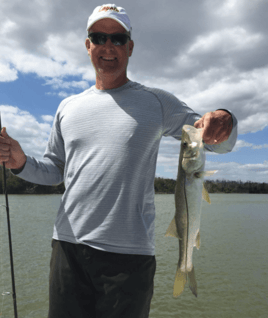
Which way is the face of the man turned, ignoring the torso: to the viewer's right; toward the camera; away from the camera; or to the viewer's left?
toward the camera

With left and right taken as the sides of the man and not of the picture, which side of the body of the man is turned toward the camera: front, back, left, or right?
front
